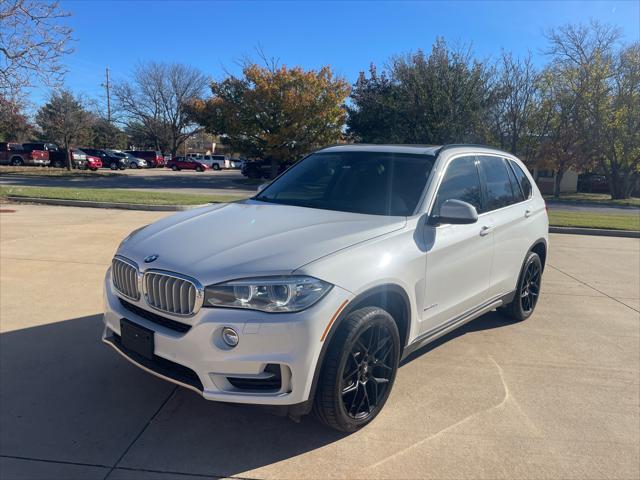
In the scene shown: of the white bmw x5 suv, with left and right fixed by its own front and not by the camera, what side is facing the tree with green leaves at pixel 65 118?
right

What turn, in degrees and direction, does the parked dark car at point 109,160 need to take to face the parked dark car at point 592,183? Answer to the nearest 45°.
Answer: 0° — it already faces it

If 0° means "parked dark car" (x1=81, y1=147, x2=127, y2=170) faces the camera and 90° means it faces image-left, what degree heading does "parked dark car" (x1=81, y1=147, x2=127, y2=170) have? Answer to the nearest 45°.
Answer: approximately 315°

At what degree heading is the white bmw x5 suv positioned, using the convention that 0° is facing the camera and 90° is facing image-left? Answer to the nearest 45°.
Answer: approximately 45°

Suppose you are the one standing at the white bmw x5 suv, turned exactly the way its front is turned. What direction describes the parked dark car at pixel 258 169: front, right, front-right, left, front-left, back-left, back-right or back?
back-right
